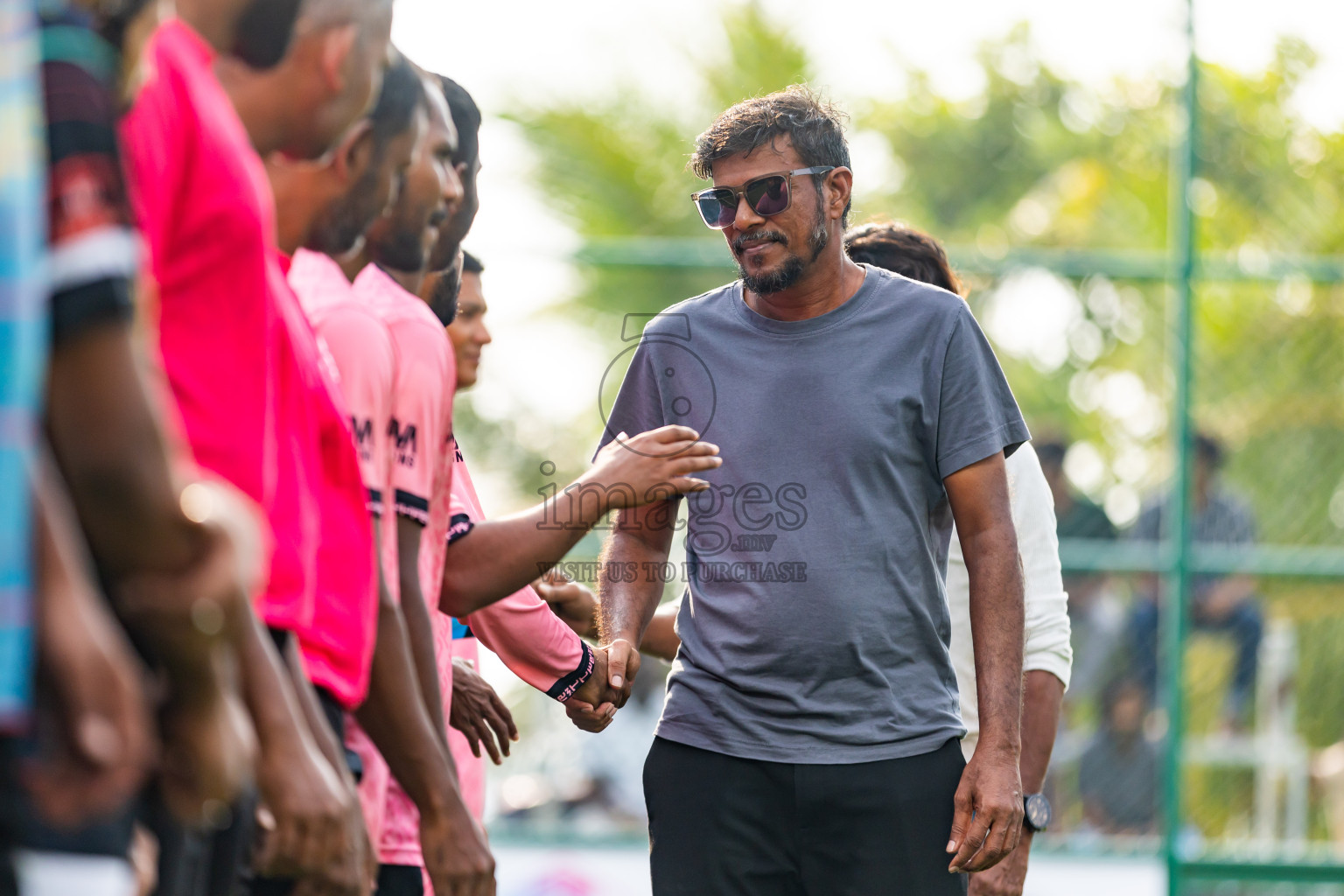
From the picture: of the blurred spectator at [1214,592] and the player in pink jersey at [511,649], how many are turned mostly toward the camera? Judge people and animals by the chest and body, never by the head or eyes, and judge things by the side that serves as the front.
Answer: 1

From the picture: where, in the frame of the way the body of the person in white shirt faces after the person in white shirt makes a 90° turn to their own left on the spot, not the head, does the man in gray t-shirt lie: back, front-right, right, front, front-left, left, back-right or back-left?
right

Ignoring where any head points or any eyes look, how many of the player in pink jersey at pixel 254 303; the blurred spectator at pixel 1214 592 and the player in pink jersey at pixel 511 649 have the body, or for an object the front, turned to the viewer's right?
2

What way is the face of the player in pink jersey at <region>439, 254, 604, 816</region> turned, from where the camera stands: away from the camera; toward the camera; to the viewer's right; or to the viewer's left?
to the viewer's right

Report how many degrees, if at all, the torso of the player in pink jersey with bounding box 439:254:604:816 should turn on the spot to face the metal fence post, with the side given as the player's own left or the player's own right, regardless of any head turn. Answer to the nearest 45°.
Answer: approximately 45° to the player's own left

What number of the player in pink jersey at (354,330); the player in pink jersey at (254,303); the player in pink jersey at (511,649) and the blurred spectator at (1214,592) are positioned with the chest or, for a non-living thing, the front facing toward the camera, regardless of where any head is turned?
1

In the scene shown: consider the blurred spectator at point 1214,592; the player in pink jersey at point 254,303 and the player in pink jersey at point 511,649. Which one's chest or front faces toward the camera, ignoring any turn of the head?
the blurred spectator

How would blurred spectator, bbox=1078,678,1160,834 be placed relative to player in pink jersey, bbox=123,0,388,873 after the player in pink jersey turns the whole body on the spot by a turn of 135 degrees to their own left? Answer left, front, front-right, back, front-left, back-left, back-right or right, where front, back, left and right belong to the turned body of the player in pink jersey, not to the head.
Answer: right

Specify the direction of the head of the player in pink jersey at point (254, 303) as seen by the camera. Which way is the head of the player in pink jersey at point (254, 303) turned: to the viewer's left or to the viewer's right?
to the viewer's right

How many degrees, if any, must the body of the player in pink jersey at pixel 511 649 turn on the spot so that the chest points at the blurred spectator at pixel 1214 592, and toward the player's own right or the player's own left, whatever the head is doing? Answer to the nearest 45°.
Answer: approximately 45° to the player's own left

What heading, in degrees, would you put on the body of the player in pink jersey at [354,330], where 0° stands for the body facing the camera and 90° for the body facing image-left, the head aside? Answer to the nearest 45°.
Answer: approximately 270°

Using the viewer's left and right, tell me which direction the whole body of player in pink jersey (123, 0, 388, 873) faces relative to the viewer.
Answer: facing to the right of the viewer

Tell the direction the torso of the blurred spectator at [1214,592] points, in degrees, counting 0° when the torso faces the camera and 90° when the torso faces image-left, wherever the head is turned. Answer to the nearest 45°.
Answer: approximately 0°

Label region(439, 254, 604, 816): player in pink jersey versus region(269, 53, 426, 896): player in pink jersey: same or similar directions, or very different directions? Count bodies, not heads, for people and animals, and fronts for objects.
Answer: same or similar directions

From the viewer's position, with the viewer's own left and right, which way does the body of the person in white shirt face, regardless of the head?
facing the viewer and to the left of the viewer

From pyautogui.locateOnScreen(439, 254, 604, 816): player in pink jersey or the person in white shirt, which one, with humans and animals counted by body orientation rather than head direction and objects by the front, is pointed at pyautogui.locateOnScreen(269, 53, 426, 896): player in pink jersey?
the person in white shirt

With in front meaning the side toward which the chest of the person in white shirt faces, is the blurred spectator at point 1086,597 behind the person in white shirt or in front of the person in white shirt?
behind

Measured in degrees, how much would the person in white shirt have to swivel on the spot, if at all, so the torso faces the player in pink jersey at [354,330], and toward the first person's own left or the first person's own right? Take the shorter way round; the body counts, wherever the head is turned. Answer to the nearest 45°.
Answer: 0° — they already face them

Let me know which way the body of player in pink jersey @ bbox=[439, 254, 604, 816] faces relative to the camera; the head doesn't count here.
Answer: to the viewer's right
